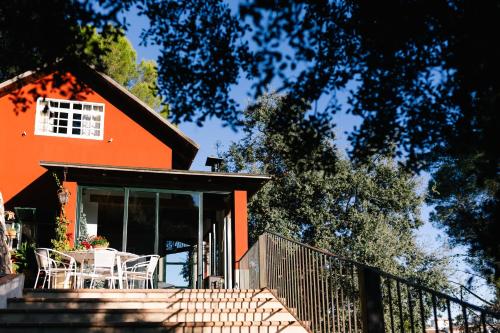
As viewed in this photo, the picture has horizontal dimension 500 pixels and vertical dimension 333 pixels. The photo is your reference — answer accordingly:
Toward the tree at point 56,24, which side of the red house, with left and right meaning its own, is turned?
front

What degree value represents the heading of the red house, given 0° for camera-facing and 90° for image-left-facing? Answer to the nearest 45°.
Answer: approximately 0°

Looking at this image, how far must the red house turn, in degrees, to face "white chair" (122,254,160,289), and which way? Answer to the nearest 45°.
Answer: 0° — it already faces it

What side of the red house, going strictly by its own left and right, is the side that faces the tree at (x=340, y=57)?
front

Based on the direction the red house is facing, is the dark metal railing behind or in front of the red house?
in front

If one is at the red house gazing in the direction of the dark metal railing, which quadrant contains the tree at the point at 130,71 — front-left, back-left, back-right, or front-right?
back-left

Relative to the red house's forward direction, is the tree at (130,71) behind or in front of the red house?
behind

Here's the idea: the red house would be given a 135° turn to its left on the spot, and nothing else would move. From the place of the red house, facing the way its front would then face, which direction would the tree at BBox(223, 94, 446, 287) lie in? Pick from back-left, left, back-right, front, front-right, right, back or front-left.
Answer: front
